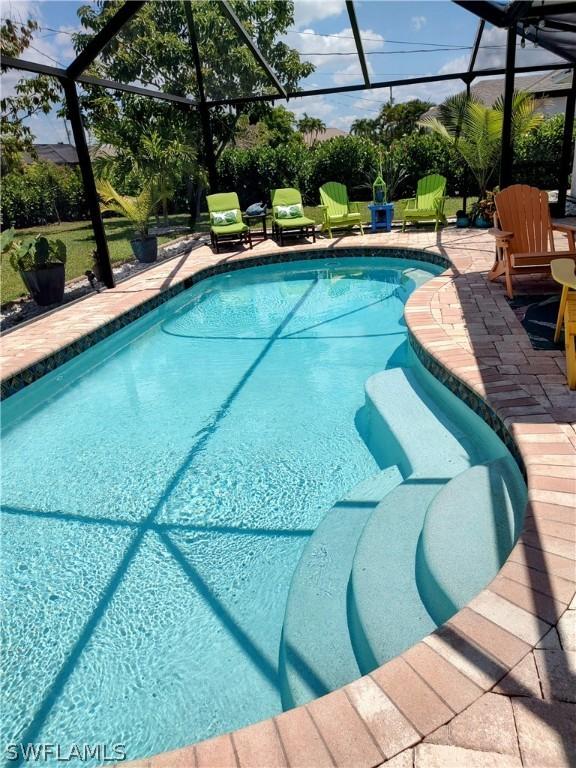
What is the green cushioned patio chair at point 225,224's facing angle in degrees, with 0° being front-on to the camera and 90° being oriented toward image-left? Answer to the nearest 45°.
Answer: approximately 315°

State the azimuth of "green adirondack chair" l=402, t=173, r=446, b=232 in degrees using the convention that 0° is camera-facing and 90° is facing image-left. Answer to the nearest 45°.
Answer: approximately 45°

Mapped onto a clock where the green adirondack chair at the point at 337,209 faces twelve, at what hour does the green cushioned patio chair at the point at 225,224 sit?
the green cushioned patio chair at the point at 225,224 is roughly at 4 o'clock from the green adirondack chair at the point at 337,209.

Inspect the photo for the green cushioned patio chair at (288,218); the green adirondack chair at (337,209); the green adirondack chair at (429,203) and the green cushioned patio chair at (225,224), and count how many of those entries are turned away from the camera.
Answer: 0

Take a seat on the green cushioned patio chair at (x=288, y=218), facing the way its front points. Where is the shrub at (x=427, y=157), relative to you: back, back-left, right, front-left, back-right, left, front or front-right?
left

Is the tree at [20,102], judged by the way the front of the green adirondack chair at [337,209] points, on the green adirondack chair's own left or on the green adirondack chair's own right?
on the green adirondack chair's own right

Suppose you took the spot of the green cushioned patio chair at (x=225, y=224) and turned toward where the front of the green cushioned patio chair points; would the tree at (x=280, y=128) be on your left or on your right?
on your left

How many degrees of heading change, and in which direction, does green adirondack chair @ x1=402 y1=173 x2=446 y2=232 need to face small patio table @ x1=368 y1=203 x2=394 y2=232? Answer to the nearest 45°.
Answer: approximately 45° to its right

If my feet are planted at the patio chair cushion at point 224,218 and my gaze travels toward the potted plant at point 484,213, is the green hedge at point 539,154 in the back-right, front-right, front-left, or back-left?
front-left

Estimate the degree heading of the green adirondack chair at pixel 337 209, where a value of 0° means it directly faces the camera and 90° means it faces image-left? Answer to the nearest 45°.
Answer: approximately 315°

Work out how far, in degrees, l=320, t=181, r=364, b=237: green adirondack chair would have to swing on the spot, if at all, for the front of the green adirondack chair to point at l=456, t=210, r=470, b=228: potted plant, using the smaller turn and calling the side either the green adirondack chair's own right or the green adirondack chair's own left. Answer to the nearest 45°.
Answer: approximately 45° to the green adirondack chair's own left

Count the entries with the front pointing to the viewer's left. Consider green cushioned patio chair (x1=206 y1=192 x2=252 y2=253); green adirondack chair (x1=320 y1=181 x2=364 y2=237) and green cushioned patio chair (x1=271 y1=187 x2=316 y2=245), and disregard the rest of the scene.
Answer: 0

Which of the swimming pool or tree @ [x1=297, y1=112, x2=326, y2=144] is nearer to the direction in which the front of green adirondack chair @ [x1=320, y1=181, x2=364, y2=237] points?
the swimming pool
